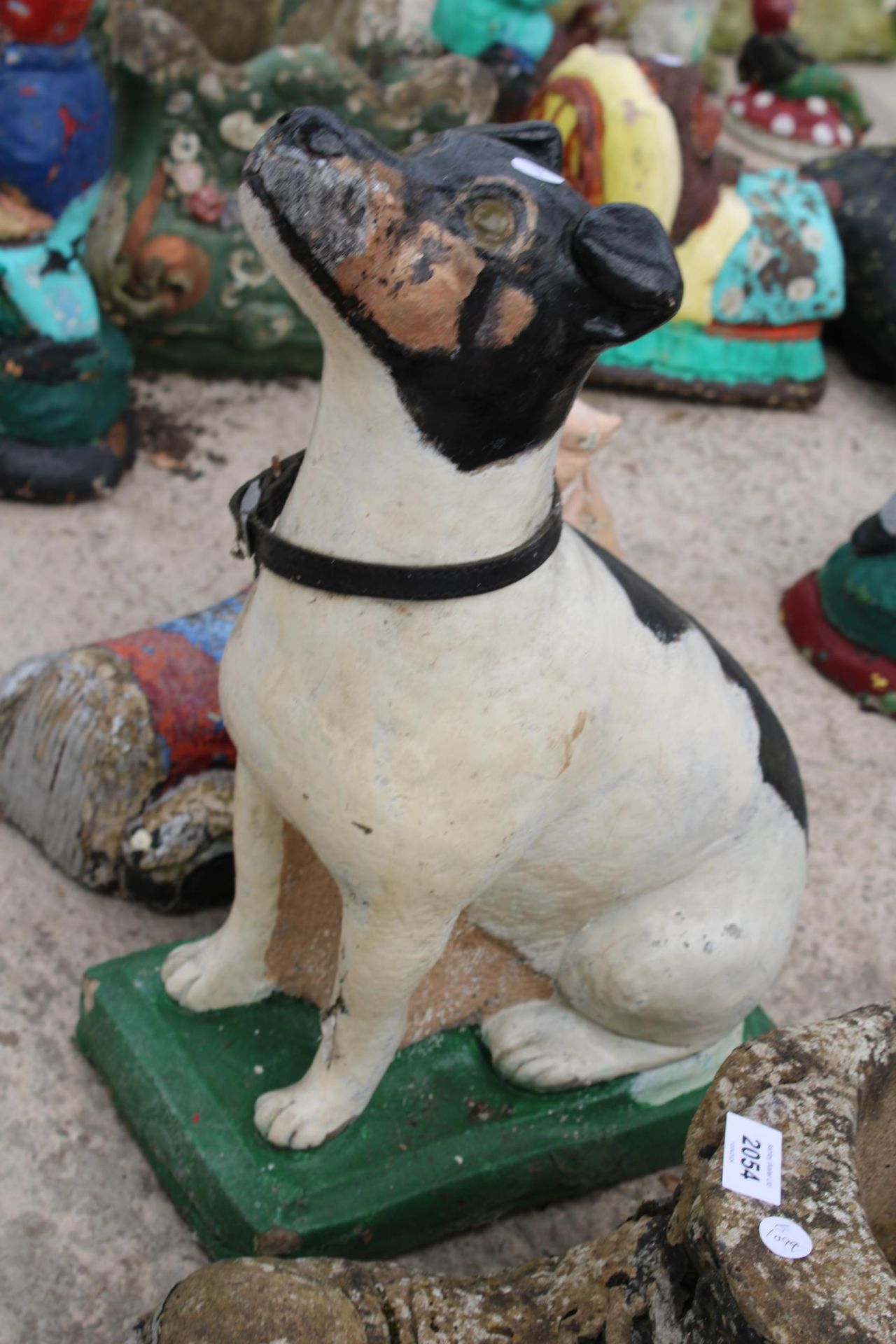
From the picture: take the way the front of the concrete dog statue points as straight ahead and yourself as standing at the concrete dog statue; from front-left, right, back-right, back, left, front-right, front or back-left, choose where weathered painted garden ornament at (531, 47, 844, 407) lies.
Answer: back-right

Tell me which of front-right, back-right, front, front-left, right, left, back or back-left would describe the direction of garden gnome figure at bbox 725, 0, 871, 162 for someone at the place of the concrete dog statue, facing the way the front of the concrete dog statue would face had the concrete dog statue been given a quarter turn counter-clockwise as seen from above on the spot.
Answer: back-left

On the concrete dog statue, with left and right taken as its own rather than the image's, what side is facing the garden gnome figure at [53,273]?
right

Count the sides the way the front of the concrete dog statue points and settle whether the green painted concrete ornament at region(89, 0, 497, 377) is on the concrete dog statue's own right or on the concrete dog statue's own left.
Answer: on the concrete dog statue's own right

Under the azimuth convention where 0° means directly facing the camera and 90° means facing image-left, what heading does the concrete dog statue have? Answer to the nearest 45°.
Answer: approximately 45°
